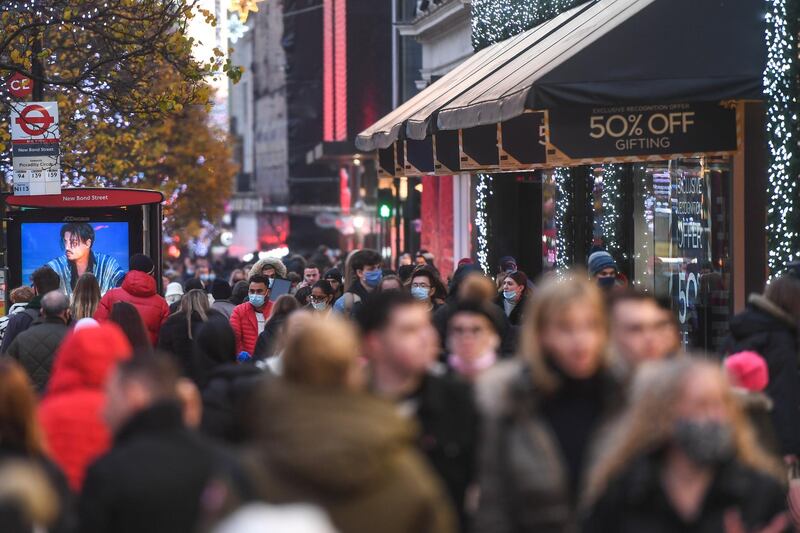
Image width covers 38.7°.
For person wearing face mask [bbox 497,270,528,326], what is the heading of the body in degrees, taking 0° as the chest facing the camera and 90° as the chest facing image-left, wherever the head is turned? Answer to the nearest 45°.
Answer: approximately 45°

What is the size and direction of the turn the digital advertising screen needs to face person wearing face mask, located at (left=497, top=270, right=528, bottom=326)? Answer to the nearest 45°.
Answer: approximately 45° to its left

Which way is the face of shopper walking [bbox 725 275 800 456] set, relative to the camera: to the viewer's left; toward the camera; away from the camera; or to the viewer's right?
away from the camera

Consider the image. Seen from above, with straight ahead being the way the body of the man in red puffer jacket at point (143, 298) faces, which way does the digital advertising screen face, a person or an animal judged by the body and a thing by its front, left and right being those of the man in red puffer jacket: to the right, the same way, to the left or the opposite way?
the opposite way

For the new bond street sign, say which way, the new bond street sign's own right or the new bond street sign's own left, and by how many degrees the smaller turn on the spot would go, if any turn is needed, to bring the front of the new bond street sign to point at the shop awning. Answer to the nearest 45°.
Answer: approximately 45° to the new bond street sign's own left

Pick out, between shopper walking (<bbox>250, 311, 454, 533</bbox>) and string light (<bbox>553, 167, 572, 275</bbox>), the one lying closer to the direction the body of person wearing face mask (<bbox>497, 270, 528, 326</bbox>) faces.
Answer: the shopper walking

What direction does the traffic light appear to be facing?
toward the camera

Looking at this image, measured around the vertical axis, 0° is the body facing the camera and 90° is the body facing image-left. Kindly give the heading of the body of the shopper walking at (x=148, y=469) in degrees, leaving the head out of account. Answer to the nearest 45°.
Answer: approximately 135°

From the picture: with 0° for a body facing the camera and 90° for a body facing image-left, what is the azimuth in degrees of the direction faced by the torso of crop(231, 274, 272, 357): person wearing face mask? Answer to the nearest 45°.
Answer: approximately 0°

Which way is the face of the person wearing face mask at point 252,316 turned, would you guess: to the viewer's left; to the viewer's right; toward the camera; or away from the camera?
toward the camera

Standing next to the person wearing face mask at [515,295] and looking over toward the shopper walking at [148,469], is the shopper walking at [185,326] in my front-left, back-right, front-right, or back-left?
front-right

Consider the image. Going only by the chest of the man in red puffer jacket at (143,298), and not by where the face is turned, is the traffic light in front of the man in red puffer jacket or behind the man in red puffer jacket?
in front

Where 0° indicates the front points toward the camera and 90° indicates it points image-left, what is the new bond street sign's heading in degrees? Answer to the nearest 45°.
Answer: approximately 0°

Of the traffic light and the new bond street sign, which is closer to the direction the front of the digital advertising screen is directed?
the new bond street sign
